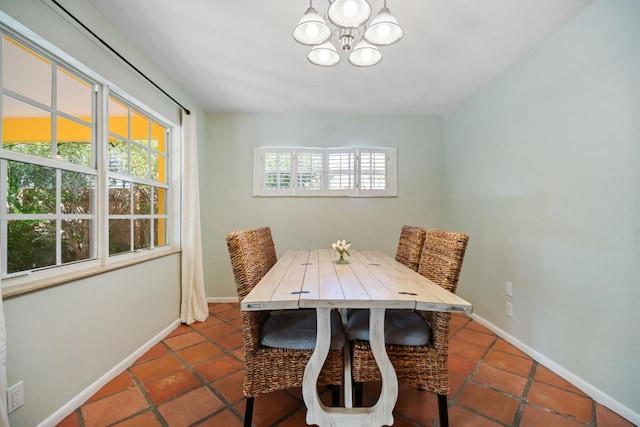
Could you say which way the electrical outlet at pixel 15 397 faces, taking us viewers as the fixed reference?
facing the viewer and to the right of the viewer

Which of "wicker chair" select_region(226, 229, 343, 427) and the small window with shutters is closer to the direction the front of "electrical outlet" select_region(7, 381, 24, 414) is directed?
the wicker chair

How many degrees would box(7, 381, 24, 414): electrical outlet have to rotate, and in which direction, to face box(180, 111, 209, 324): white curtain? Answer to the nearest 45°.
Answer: approximately 90° to its left

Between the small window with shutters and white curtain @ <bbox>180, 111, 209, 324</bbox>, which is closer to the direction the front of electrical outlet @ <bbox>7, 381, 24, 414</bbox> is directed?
the small window with shutters

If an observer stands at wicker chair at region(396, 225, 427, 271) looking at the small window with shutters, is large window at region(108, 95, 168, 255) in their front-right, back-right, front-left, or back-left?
front-left

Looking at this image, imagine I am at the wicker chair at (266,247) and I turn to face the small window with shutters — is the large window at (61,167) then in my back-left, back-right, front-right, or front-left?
back-left

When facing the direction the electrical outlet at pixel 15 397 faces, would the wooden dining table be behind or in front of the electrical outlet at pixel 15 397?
in front

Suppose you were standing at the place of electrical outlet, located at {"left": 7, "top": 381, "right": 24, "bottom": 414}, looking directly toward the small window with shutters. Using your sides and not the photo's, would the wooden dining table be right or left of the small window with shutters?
right

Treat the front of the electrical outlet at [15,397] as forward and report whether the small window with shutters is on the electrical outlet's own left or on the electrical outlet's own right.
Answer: on the electrical outlet's own left

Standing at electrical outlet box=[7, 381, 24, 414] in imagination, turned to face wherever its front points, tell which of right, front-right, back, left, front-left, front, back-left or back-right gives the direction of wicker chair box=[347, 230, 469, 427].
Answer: front

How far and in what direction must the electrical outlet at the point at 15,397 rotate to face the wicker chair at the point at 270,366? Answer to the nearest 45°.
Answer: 0° — it already faces it
